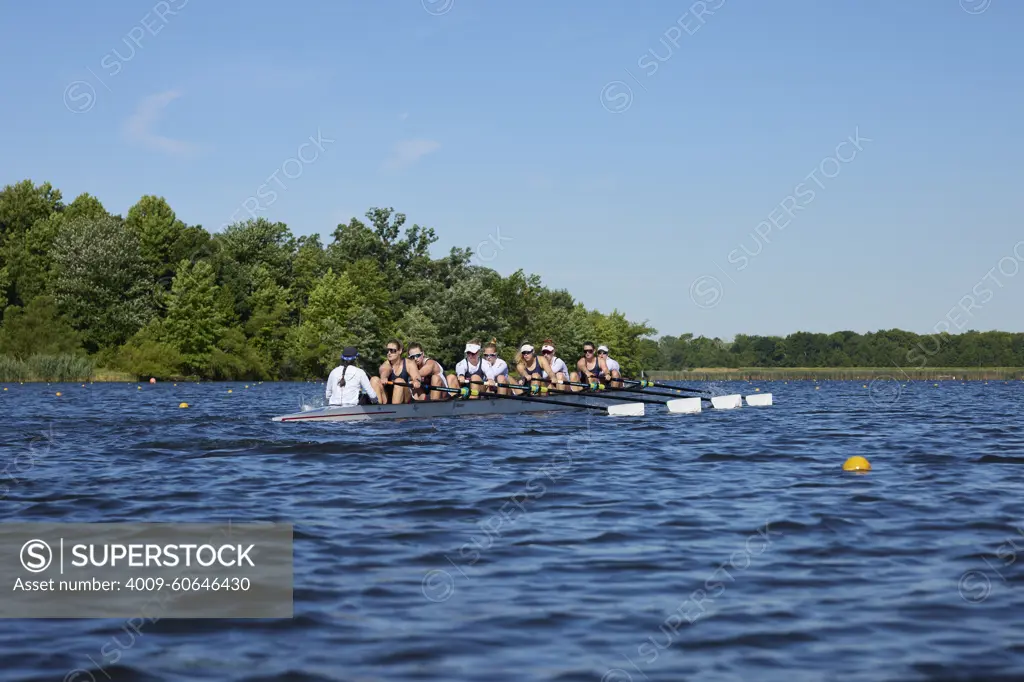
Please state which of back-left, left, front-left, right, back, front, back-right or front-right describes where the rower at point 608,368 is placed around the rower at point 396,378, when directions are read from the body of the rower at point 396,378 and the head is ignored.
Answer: back

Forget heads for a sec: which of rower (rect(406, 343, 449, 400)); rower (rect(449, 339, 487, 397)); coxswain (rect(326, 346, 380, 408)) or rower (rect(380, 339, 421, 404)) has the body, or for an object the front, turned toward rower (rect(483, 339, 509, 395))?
coxswain (rect(326, 346, 380, 408))

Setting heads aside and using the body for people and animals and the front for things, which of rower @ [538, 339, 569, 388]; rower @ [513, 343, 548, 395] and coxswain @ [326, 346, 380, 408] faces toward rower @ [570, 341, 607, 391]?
coxswain @ [326, 346, 380, 408]

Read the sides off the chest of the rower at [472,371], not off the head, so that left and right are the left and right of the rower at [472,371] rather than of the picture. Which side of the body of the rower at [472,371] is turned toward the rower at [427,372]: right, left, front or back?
front

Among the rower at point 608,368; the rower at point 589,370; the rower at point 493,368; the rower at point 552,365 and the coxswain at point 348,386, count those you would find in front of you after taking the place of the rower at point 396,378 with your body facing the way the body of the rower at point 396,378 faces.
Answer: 1

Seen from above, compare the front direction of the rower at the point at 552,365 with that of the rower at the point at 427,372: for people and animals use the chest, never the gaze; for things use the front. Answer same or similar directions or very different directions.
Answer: same or similar directions

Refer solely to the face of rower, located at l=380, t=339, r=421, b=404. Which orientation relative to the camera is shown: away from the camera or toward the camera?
toward the camera

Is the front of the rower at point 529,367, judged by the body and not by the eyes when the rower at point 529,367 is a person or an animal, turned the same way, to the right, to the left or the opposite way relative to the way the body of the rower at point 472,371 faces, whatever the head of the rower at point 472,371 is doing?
the same way

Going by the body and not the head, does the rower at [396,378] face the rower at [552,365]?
no

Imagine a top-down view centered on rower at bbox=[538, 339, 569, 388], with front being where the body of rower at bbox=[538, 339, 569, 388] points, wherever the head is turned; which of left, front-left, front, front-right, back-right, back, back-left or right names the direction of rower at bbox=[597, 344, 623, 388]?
back

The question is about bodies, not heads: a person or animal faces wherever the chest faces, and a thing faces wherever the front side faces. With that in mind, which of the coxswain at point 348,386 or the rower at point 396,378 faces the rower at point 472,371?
the coxswain at point 348,386

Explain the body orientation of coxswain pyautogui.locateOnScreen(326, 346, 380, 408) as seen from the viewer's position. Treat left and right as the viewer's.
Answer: facing away from the viewer and to the right of the viewer

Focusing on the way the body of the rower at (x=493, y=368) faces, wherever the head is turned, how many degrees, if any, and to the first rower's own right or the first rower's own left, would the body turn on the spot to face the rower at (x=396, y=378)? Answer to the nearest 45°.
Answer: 0° — they already face them

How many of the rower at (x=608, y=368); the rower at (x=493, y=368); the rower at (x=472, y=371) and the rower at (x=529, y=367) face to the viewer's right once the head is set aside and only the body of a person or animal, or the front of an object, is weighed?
0

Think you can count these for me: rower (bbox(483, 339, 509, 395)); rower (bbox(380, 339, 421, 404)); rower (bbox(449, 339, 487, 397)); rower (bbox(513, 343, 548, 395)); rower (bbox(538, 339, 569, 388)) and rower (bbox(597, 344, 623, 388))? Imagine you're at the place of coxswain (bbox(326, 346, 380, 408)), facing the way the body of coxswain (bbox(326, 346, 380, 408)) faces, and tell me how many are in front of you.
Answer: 6

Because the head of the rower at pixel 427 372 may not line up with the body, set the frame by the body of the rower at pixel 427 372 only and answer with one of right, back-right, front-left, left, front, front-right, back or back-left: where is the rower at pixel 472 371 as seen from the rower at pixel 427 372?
back

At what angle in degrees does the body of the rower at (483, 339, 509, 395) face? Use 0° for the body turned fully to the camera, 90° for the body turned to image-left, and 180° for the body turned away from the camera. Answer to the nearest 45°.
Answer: approximately 45°

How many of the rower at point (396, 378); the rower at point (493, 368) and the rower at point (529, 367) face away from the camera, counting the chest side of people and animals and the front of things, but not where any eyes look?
0

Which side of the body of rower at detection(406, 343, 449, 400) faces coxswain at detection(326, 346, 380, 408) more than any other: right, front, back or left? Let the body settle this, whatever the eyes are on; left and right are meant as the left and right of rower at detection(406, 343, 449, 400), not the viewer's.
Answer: front

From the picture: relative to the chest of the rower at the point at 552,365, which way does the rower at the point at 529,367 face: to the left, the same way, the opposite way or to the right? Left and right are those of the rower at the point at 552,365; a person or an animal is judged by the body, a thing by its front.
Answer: the same way

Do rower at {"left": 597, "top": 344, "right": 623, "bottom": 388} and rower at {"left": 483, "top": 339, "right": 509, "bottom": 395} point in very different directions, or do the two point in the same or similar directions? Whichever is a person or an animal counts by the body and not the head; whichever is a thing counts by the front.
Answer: same or similar directions

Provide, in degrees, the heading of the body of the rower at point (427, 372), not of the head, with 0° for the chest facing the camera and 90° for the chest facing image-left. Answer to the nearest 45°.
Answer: approximately 45°

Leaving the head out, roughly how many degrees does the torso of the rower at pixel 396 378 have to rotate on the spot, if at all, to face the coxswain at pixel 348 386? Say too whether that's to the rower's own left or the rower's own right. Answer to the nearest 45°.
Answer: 0° — they already face them
